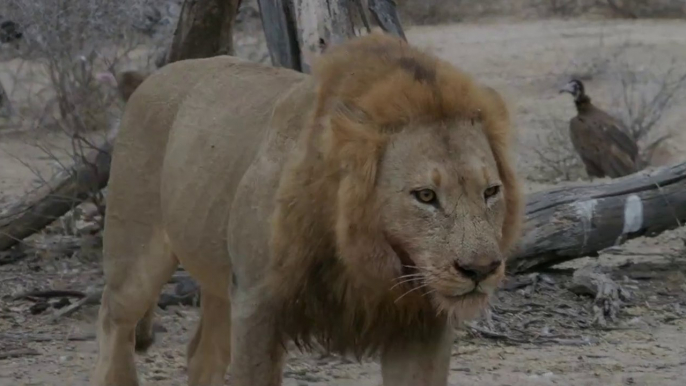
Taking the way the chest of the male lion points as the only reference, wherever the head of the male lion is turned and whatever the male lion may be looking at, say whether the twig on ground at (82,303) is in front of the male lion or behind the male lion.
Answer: behind

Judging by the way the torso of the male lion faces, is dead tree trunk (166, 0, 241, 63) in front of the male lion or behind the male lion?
behind

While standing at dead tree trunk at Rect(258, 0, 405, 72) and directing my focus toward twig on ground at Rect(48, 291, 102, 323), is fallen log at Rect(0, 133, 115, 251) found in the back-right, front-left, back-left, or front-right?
front-right

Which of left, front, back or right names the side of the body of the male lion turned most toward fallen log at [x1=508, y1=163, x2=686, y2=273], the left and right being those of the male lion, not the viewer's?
left

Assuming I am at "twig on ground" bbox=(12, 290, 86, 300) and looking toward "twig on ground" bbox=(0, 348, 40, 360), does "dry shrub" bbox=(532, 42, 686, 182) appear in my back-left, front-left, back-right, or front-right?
back-left

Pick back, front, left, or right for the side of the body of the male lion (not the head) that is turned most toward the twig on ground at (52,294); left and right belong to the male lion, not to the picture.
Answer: back
